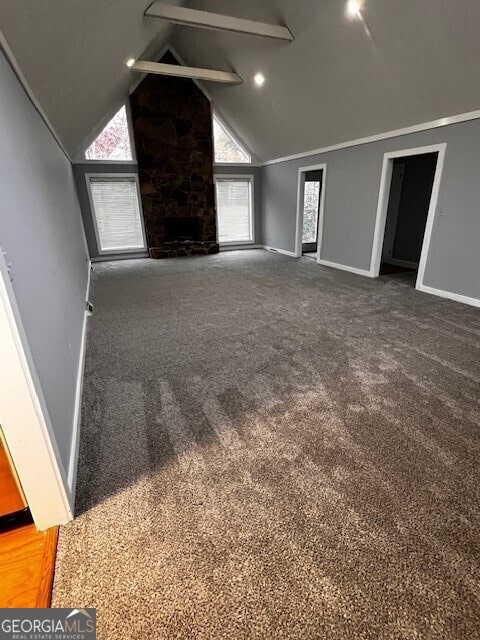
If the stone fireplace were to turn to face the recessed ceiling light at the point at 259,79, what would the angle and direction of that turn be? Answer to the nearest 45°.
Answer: approximately 45° to its left

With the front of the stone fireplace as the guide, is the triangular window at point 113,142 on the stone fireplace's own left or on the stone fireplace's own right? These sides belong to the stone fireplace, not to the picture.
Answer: on the stone fireplace's own right

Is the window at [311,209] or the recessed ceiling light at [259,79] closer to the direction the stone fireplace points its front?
the recessed ceiling light

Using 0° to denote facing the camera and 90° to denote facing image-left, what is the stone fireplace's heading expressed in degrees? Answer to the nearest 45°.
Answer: approximately 0°

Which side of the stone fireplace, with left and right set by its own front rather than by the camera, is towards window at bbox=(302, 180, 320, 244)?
left

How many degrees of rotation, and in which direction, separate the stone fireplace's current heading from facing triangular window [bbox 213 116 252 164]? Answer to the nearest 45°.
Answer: approximately 90° to its left

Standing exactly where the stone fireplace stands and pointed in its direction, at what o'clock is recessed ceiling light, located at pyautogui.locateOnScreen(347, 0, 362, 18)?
The recessed ceiling light is roughly at 11 o'clock from the stone fireplace.
